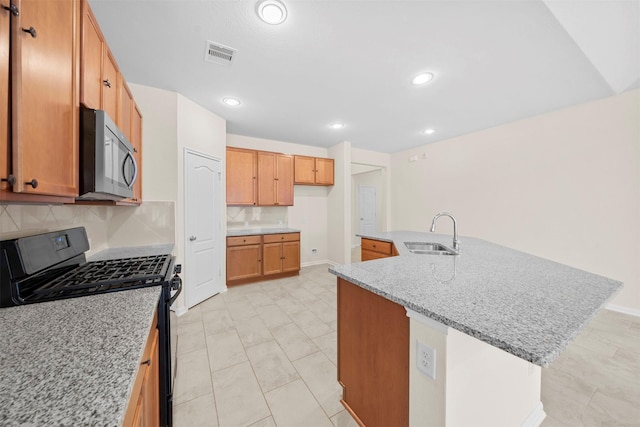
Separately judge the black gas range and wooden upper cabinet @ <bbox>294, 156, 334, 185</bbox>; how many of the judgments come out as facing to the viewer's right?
1

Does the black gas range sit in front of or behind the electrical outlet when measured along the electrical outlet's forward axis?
in front

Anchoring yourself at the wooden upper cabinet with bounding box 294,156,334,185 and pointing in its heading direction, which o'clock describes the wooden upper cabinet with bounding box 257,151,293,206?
the wooden upper cabinet with bounding box 257,151,293,206 is roughly at 2 o'clock from the wooden upper cabinet with bounding box 294,156,334,185.

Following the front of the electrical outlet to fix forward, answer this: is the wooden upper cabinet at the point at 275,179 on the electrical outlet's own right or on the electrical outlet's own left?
on the electrical outlet's own right

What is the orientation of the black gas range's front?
to the viewer's right

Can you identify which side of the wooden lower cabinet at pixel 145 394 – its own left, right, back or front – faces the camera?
right

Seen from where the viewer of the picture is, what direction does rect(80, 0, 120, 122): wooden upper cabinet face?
facing to the right of the viewer

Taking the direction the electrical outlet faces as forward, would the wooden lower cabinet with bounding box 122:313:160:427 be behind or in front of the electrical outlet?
in front

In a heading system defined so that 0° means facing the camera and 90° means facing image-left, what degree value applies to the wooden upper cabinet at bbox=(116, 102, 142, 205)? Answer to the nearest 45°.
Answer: approximately 270°

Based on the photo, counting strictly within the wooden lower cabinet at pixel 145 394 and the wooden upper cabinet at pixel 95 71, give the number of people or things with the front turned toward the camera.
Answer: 0

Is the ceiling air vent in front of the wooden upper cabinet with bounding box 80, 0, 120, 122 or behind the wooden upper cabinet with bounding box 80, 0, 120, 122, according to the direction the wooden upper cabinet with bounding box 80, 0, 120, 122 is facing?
in front
